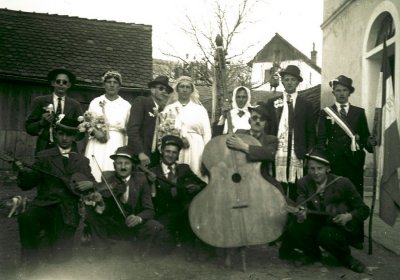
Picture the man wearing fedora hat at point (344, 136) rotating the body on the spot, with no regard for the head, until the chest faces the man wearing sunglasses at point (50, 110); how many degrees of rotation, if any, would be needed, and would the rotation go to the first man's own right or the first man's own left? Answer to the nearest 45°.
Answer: approximately 90° to the first man's own right

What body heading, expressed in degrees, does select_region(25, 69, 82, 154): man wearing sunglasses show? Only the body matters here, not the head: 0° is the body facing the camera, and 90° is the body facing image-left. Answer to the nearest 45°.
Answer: approximately 0°

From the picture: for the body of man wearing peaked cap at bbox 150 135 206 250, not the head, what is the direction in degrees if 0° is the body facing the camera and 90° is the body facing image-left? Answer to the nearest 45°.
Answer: approximately 0°
